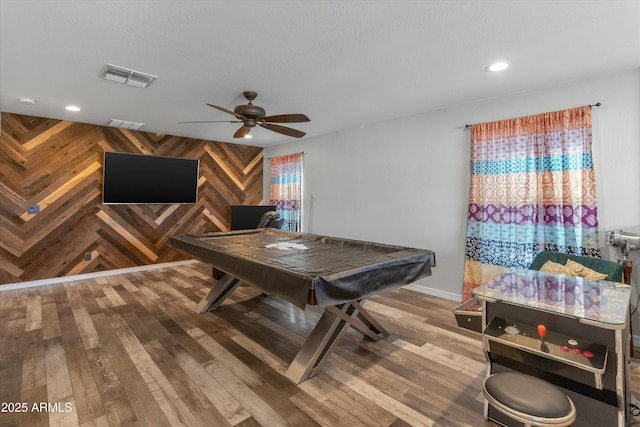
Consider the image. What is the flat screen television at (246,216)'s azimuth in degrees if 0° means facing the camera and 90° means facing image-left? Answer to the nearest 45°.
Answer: approximately 0°

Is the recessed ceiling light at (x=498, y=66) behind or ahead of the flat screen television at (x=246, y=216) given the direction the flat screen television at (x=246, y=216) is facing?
ahead

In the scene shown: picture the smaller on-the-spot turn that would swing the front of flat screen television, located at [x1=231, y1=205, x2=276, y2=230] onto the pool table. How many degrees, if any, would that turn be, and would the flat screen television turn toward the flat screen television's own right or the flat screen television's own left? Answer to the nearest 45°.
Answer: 0° — it already faces it

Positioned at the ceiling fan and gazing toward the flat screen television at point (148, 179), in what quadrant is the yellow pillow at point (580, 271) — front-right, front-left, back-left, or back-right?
back-right

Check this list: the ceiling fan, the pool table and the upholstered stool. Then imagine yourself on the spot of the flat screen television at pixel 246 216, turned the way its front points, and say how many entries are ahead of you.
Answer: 3

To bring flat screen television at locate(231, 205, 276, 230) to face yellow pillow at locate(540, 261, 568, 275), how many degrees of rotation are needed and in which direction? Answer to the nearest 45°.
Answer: approximately 45° to its left

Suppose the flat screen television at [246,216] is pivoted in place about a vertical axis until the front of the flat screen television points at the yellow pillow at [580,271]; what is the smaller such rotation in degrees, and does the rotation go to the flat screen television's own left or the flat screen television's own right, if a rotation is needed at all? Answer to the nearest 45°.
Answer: approximately 45° to the flat screen television's own left

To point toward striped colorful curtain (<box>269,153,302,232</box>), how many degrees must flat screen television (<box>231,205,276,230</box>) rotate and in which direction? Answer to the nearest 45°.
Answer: approximately 90° to its left

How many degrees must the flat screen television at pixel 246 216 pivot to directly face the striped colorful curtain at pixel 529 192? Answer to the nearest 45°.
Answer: approximately 45° to its left

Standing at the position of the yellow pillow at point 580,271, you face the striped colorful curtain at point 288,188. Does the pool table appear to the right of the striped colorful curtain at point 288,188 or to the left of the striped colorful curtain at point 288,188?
left
